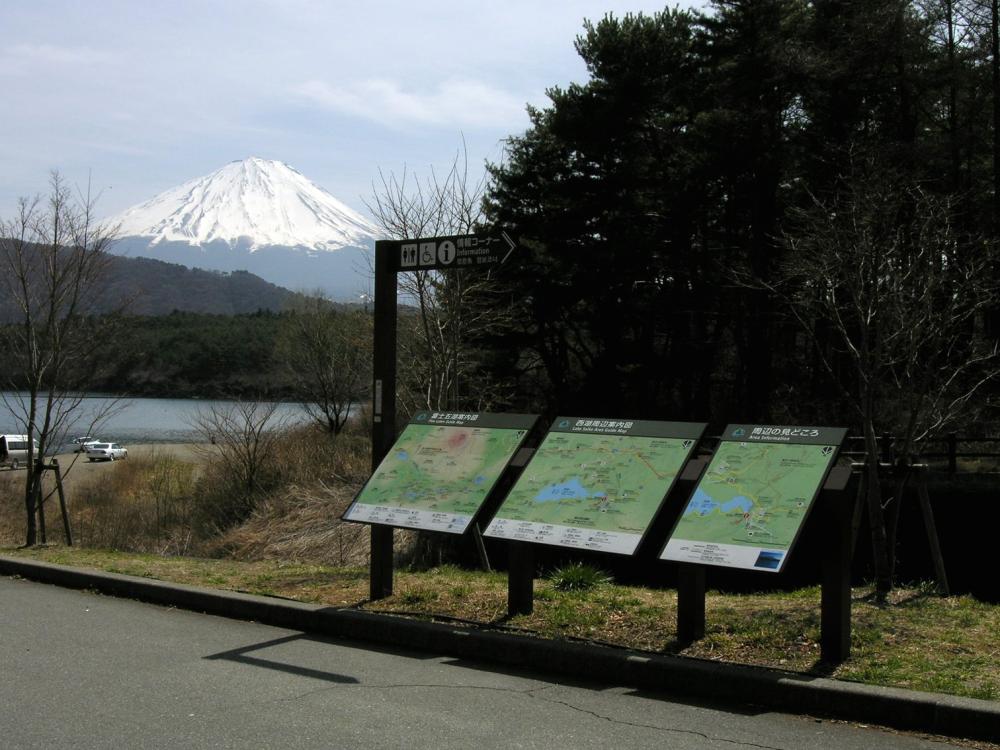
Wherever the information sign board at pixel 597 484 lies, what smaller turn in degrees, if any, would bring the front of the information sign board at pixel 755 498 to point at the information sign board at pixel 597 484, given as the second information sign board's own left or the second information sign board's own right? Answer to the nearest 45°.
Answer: approximately 90° to the second information sign board's own right

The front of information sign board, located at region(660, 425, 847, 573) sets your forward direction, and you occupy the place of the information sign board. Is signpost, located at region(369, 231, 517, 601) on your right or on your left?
on your right

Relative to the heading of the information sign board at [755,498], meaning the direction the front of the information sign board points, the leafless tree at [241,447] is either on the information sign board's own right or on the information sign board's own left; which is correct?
on the information sign board's own right

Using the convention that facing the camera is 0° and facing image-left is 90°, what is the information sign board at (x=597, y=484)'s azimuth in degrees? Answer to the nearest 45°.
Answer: approximately 45°

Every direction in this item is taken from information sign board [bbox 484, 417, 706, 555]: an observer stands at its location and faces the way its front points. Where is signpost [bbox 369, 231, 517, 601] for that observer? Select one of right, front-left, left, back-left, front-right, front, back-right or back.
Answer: right

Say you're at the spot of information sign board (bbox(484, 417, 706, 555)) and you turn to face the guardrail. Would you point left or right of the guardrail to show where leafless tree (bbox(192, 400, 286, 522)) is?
left

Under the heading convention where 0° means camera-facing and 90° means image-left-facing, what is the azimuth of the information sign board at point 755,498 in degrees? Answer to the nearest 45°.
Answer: approximately 45°

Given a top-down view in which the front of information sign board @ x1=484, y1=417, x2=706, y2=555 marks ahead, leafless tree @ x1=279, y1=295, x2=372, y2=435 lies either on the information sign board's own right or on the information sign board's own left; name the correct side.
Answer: on the information sign board's own right

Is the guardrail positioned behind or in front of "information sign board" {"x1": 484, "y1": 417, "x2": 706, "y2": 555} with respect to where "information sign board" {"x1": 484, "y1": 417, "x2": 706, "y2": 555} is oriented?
behind

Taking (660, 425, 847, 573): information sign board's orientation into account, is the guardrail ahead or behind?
behind

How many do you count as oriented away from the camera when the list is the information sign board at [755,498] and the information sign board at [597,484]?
0
